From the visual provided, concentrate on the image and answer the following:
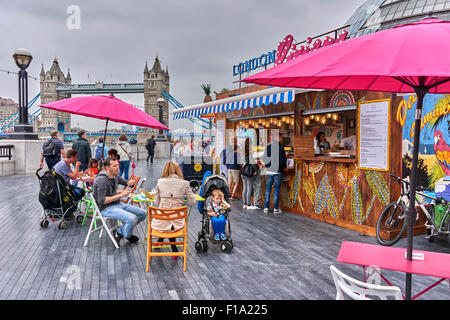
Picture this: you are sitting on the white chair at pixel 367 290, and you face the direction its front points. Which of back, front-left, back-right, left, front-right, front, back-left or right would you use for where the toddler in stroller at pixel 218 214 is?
left

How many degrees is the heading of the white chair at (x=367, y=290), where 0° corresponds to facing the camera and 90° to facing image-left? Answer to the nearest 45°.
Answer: approximately 225°

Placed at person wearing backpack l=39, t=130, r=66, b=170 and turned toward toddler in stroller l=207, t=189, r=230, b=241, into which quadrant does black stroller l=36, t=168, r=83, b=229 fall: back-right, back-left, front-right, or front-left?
front-right

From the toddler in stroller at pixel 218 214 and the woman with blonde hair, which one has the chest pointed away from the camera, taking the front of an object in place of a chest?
the woman with blonde hair

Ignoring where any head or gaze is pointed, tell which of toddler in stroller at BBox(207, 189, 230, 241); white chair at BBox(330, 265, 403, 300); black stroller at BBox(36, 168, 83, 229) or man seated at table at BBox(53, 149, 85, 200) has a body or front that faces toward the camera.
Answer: the toddler in stroller

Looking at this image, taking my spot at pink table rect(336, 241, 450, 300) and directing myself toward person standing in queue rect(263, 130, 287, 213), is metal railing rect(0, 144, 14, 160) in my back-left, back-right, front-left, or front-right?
front-left

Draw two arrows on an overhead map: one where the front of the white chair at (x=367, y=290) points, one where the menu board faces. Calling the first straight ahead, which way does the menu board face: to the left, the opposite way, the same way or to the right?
the opposite way

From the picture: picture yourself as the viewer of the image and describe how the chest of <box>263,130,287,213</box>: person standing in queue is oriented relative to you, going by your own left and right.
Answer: facing away from the viewer

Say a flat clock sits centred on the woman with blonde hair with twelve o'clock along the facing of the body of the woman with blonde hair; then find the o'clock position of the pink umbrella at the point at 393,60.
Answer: The pink umbrella is roughly at 5 o'clock from the woman with blonde hair.

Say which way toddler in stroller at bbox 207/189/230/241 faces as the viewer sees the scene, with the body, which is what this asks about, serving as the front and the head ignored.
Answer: toward the camera

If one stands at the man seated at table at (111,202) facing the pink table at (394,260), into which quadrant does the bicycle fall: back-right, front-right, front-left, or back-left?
front-left

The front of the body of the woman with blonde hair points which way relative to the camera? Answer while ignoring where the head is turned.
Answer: away from the camera

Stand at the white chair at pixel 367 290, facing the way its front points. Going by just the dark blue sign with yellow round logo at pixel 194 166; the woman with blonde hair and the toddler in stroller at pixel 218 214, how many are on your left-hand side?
3

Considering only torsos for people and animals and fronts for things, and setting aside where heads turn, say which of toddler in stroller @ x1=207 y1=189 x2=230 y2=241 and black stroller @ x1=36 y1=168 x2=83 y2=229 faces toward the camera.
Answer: the toddler in stroller
